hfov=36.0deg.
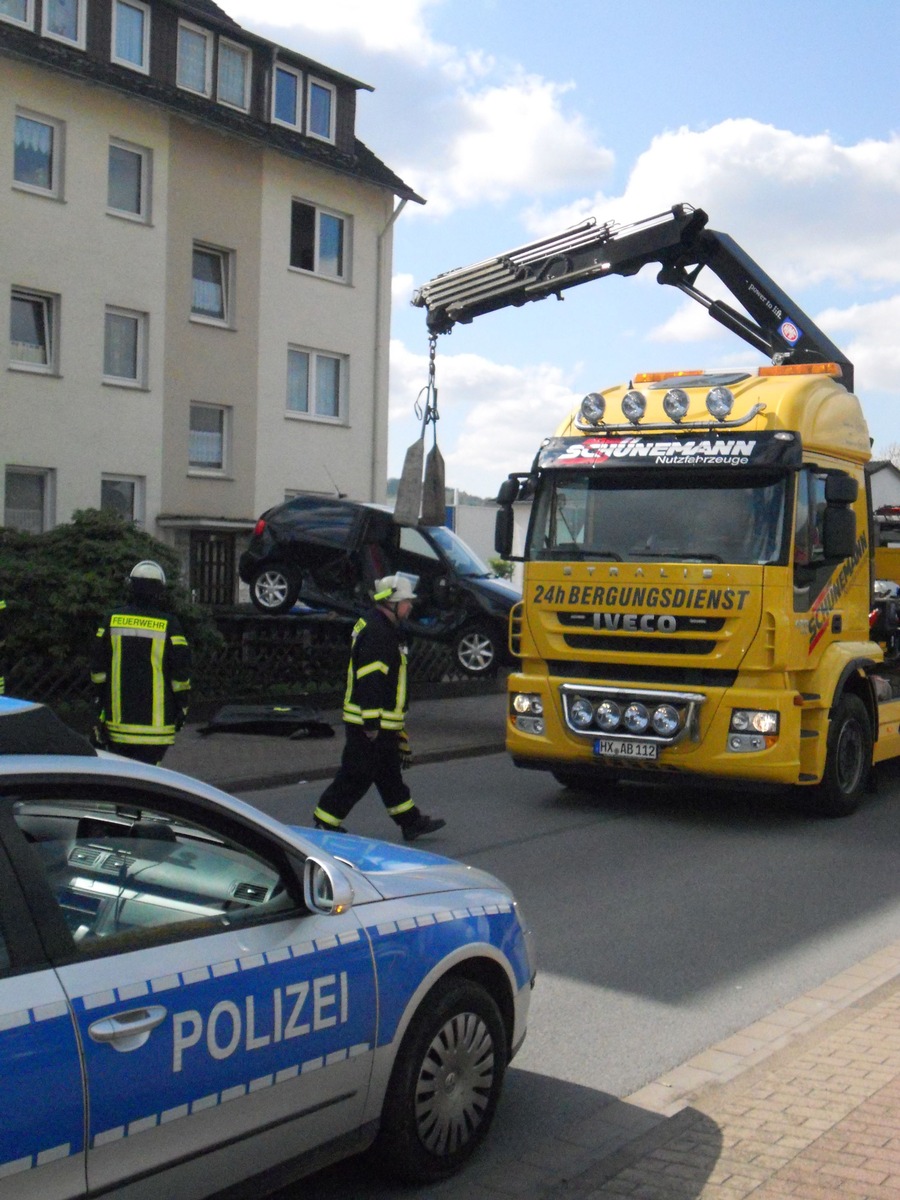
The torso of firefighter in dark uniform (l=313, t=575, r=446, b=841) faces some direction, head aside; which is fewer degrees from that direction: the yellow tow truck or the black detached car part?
the yellow tow truck

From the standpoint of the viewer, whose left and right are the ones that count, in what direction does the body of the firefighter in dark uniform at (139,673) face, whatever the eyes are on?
facing away from the viewer

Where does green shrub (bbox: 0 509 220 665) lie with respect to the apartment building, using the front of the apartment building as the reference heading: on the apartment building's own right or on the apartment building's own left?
on the apartment building's own right

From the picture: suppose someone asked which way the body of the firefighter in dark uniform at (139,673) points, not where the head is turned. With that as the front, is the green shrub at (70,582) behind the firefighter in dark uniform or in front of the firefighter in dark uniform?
in front

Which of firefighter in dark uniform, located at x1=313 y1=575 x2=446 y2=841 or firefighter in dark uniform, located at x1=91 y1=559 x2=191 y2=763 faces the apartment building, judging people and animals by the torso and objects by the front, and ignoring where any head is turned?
firefighter in dark uniform, located at x1=91 y1=559 x2=191 y2=763

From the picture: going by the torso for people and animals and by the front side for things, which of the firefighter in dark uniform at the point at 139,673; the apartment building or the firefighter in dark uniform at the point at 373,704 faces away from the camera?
the firefighter in dark uniform at the point at 139,673

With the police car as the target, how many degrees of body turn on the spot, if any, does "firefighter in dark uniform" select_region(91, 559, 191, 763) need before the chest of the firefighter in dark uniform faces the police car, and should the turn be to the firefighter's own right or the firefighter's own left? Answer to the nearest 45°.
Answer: approximately 180°

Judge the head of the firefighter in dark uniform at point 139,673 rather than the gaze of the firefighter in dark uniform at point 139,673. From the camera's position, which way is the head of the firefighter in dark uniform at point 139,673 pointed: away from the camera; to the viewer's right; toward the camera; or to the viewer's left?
away from the camera

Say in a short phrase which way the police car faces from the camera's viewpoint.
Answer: facing away from the viewer and to the right of the viewer

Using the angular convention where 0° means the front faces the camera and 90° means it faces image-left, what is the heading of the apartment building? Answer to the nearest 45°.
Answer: approximately 315°

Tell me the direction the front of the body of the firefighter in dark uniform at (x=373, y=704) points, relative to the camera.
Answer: to the viewer's right

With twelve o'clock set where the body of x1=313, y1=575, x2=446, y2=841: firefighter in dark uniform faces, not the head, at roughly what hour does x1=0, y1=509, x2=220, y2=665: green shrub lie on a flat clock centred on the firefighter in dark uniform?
The green shrub is roughly at 8 o'clock from the firefighter in dark uniform.

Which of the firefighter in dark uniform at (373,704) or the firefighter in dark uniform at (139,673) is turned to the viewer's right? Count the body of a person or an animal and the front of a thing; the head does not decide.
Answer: the firefighter in dark uniform at (373,704)

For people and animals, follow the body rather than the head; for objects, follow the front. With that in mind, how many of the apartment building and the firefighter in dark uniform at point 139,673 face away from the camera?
1
